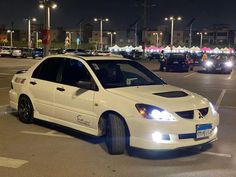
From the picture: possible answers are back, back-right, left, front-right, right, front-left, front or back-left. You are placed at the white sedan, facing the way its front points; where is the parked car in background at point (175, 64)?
back-left

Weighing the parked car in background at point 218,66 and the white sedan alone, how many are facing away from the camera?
0

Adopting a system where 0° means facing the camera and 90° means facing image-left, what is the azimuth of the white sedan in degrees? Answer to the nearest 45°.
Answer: approximately 315°

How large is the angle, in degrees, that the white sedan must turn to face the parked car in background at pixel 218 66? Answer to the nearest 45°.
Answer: approximately 135° to its left

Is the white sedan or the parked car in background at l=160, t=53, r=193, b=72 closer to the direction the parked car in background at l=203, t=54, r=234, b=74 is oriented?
the white sedan

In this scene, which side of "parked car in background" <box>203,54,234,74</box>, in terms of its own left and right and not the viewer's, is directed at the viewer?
front

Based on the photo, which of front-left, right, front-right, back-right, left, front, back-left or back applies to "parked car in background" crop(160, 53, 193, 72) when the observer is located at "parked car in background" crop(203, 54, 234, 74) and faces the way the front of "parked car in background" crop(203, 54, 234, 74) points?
right

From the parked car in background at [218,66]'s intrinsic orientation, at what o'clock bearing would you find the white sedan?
The white sedan is roughly at 12 o'clock from the parked car in background.
